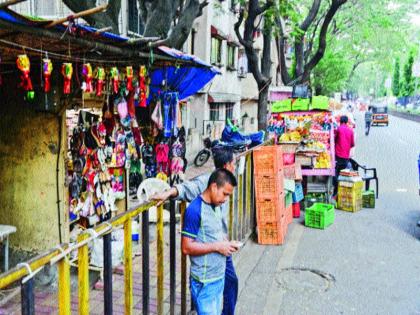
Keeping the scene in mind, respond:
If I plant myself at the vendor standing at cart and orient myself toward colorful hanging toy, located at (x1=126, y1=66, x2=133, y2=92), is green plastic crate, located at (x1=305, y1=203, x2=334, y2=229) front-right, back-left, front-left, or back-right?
front-left

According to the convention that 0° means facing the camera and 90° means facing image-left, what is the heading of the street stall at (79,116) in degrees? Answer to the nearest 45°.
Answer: approximately 315°

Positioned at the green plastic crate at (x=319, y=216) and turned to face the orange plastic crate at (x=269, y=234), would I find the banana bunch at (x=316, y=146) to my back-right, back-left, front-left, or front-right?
back-right

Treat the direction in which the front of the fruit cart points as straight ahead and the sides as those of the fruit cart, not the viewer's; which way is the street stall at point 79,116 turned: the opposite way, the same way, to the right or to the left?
to the left

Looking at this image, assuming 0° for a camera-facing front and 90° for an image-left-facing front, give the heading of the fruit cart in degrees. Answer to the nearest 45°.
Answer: approximately 0°

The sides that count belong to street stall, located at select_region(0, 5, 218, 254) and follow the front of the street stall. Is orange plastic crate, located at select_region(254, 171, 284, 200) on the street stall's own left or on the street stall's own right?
on the street stall's own left

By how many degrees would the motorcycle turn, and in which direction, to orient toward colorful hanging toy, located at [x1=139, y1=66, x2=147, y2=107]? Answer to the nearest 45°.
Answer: approximately 45° to its left

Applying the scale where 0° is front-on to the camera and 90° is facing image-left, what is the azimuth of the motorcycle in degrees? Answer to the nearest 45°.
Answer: approximately 45°

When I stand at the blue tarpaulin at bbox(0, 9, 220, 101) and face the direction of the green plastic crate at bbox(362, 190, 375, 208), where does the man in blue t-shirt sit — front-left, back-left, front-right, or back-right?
back-right

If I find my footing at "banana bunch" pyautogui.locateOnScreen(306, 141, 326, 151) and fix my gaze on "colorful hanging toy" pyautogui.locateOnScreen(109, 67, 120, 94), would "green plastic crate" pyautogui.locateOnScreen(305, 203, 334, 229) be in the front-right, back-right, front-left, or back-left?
front-left

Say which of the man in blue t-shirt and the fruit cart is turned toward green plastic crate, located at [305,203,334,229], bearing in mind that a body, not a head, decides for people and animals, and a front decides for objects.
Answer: the fruit cart

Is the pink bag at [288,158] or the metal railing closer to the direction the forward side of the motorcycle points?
the metal railing
